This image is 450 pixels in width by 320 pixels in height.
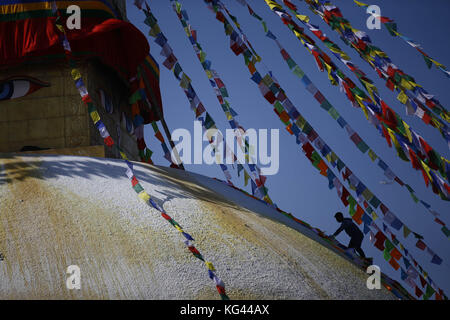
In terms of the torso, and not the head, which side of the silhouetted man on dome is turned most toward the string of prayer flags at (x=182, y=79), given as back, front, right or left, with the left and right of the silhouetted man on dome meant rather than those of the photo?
front

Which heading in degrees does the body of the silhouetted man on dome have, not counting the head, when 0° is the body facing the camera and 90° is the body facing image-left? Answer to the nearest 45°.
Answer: approximately 90°

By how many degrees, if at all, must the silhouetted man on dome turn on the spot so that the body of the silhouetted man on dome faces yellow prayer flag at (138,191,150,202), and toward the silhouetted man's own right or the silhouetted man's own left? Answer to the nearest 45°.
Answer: approximately 45° to the silhouetted man's own left

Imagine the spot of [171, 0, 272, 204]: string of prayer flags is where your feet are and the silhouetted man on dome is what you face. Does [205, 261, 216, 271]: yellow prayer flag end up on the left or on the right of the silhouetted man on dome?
right

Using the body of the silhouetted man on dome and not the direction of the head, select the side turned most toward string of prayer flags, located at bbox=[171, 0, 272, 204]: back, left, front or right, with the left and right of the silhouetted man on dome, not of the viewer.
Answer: front
